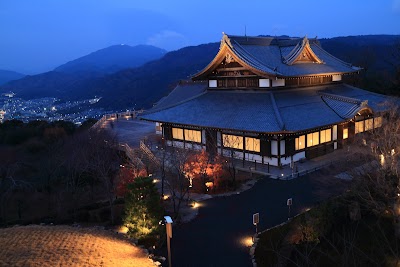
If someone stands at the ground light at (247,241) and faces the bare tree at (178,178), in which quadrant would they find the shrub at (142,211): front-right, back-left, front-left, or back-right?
front-left

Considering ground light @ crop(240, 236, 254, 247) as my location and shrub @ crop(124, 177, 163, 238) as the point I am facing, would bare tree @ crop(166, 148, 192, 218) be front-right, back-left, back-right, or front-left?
front-right

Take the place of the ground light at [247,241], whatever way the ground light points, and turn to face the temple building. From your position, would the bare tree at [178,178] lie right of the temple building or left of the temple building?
left

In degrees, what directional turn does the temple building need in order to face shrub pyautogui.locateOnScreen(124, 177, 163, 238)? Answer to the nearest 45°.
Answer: approximately 45° to its right
